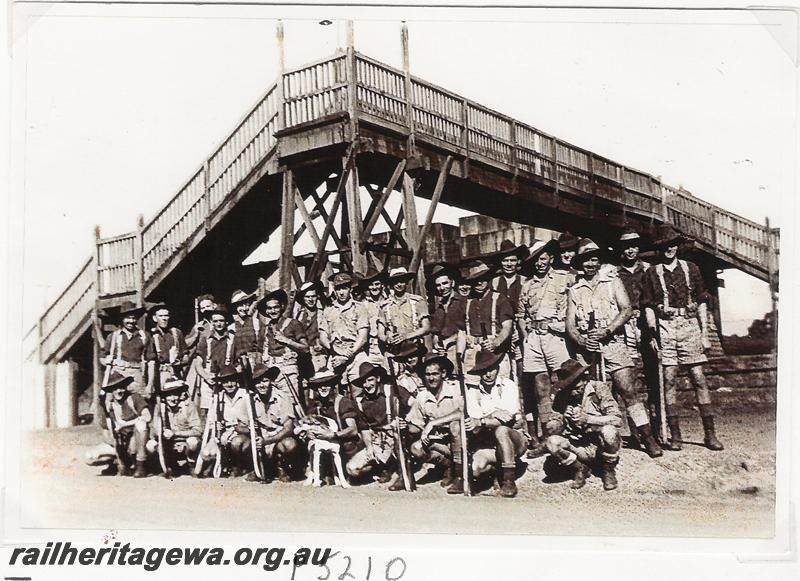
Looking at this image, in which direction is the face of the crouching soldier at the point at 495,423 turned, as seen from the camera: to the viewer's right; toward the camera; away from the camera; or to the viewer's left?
toward the camera

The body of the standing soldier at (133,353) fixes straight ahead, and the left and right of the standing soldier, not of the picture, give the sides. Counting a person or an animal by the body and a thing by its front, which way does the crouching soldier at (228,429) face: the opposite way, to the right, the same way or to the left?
the same way

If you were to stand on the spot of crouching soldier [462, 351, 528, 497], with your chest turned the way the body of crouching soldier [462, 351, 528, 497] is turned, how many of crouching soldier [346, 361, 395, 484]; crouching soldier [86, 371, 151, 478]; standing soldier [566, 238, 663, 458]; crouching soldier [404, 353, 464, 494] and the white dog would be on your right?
4

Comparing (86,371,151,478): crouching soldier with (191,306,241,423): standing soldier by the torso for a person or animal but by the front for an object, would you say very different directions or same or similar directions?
same or similar directions

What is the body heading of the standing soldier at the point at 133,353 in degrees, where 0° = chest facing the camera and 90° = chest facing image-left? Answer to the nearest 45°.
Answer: approximately 0°

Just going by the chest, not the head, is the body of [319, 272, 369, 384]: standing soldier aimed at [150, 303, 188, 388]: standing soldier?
no

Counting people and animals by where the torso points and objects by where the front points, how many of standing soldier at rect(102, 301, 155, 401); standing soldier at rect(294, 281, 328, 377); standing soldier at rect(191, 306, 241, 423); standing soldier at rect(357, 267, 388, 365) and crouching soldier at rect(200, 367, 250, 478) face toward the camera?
5

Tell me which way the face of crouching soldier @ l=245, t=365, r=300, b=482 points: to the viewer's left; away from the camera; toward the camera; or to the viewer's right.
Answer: toward the camera

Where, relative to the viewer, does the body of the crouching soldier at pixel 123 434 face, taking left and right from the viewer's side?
facing the viewer

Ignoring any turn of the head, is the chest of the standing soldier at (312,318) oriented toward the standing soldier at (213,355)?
no

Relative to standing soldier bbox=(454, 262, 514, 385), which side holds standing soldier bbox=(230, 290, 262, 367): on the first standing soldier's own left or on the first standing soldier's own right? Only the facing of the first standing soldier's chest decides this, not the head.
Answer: on the first standing soldier's own right

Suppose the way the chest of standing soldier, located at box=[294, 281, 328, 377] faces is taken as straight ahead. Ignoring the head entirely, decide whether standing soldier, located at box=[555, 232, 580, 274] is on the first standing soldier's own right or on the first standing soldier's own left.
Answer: on the first standing soldier's own left

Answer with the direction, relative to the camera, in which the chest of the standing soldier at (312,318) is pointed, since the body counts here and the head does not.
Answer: toward the camera

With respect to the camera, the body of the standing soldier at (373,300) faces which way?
toward the camera

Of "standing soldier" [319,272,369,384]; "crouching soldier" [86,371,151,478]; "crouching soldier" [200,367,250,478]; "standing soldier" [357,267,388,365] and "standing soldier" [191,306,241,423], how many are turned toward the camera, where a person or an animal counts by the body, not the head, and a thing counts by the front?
5

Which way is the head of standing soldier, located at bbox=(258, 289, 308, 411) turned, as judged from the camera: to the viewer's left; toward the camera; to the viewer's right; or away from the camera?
toward the camera

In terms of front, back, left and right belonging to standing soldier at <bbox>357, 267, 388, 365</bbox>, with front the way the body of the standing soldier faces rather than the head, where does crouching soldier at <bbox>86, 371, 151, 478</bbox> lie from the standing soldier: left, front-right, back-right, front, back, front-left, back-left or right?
right

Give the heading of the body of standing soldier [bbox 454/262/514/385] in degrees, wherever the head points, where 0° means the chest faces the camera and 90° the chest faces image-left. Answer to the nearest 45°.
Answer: approximately 45°
